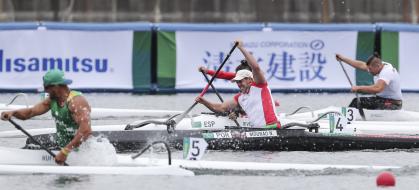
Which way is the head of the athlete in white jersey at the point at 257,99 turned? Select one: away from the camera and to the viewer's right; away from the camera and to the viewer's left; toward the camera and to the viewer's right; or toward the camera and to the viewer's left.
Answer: toward the camera and to the viewer's left

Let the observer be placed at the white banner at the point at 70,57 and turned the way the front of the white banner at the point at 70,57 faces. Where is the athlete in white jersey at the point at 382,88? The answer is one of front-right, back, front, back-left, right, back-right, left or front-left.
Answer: front-left

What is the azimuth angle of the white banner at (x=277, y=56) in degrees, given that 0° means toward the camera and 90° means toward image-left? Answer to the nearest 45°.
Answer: approximately 0°

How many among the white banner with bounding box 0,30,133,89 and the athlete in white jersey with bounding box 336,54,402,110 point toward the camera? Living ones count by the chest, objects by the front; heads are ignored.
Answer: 1

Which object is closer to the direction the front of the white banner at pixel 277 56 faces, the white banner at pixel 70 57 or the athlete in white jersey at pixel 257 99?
the athlete in white jersey

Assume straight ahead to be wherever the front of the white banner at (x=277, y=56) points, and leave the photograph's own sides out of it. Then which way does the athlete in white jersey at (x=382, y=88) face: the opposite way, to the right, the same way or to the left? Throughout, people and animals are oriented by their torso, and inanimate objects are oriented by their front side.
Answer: to the right

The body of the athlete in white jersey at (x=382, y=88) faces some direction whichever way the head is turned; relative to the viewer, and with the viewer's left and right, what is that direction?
facing to the left of the viewer

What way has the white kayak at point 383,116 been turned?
to the viewer's left

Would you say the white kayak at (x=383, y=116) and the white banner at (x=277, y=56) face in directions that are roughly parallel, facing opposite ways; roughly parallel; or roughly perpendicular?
roughly perpendicular

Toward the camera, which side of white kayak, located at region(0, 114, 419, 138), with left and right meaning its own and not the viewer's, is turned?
left
